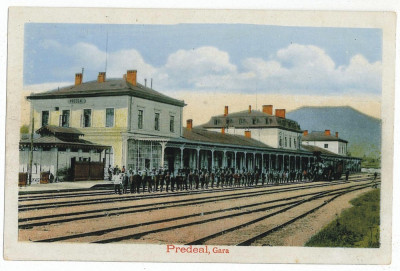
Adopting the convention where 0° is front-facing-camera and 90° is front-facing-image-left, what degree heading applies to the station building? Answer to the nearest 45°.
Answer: approximately 315°
